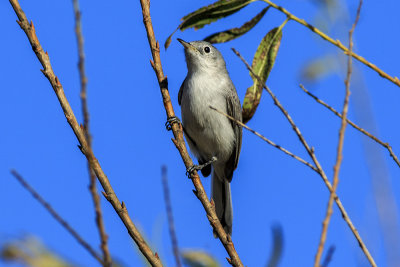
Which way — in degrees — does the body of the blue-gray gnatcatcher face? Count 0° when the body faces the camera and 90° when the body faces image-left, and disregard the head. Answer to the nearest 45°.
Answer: approximately 45°

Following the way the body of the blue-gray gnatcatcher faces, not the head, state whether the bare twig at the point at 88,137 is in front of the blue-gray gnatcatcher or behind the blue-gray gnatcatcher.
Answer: in front

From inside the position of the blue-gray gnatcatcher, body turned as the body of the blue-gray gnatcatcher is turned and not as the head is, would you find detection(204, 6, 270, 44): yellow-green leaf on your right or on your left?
on your left
